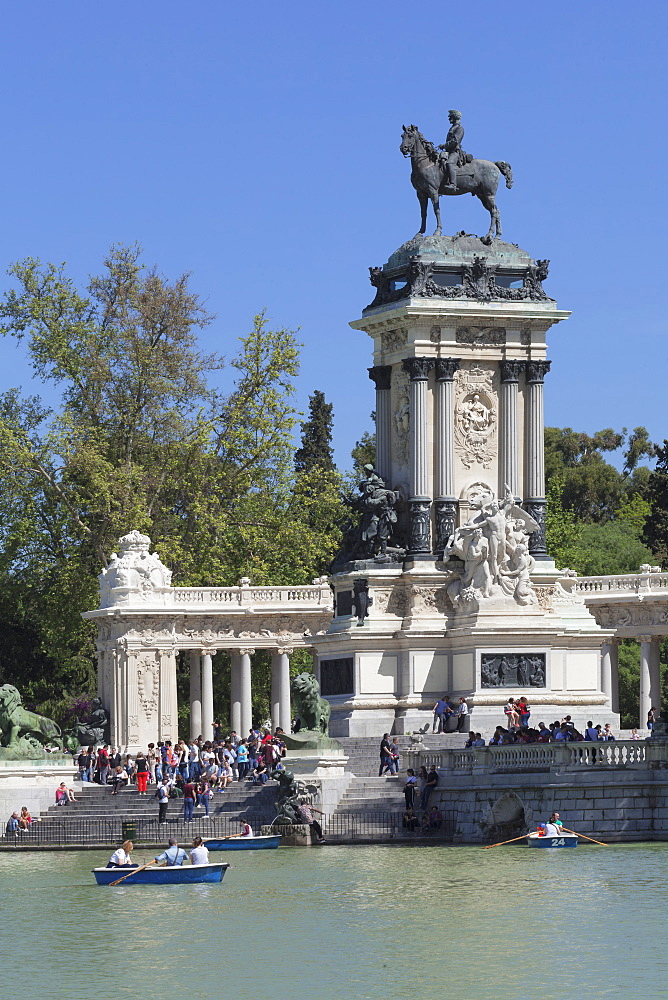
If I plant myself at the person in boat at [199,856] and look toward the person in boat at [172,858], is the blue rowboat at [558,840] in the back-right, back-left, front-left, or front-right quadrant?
back-right

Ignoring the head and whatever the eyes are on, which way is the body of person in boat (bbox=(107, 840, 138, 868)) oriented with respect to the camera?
to the viewer's right
